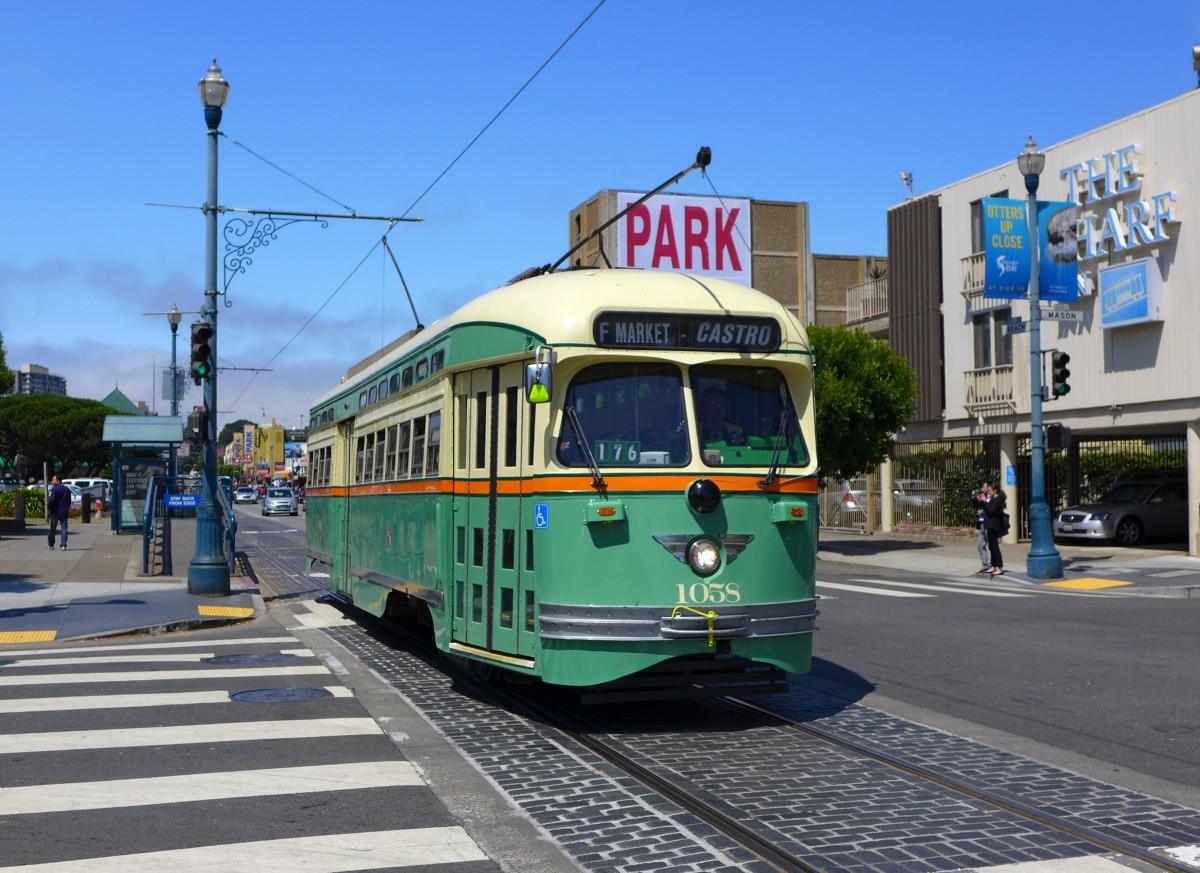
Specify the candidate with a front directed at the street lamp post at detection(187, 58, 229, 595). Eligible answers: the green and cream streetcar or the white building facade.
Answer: the white building facade

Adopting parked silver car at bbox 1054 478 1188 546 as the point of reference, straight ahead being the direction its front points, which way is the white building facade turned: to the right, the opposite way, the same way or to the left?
the same way

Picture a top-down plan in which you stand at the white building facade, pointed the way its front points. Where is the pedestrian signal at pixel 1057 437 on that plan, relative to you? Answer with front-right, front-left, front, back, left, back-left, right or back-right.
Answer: front-left

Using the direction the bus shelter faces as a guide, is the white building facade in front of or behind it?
in front

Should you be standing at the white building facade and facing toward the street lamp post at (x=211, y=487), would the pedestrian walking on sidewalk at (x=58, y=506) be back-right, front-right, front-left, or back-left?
front-right

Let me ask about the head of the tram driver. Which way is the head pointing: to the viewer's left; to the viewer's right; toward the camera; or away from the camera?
toward the camera

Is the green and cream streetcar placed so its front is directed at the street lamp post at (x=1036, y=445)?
no

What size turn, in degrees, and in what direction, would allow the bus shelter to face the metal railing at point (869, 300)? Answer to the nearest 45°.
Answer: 0° — it already faces it

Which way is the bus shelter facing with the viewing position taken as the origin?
facing to the right of the viewer

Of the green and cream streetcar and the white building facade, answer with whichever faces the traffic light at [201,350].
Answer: the white building facade

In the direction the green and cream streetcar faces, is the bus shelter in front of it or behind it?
behind

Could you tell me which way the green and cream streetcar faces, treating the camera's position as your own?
facing the viewer and to the right of the viewer

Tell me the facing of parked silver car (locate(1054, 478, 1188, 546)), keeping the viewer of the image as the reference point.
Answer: facing the viewer and to the left of the viewer

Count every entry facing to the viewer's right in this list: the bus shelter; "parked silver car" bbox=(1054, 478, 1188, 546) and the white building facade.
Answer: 1

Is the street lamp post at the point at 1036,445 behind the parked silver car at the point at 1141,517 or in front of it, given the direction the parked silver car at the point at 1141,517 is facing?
in front

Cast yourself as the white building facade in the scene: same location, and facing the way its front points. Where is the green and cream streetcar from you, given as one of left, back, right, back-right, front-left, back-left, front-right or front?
front-left

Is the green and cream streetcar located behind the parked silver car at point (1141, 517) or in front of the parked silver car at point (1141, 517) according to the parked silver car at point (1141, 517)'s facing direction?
in front

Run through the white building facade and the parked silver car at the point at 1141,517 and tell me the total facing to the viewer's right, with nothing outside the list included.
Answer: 0
